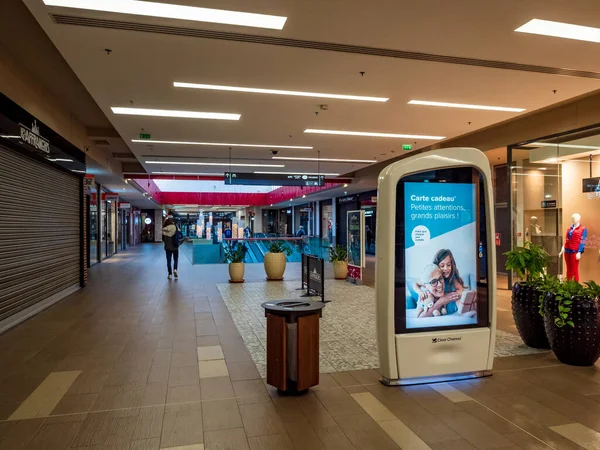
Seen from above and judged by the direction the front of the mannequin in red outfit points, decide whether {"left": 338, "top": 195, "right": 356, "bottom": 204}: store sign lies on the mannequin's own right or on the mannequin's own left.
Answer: on the mannequin's own right

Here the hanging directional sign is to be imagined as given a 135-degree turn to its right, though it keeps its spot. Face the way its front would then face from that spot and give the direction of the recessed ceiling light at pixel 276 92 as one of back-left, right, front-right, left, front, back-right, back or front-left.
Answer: back-left

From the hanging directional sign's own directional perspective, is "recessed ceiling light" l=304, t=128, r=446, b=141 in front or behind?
in front

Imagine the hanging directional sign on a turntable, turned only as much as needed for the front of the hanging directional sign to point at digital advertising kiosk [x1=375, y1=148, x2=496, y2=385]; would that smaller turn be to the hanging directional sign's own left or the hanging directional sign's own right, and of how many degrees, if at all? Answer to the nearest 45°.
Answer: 0° — it already faces it

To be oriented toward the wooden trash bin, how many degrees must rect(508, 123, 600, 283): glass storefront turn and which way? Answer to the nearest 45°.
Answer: approximately 45° to its left

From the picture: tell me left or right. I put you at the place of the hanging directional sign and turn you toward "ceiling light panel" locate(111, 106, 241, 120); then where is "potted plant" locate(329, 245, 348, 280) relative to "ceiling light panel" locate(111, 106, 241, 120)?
left

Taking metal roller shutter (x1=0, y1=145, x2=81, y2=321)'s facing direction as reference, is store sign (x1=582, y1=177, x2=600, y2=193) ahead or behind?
ahead

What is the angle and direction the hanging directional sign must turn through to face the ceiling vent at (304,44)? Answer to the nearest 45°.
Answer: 0° — it already faces it

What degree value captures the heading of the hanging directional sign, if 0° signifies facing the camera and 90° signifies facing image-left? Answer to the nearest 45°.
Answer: approximately 0°

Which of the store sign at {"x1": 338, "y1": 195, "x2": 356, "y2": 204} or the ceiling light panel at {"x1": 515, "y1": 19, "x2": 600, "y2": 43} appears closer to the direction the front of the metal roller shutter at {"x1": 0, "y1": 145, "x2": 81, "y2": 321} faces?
the ceiling light panel

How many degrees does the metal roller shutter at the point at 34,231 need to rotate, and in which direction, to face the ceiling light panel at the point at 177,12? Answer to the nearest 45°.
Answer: approximately 45° to its right

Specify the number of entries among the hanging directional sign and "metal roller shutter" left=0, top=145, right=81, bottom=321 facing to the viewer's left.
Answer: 0

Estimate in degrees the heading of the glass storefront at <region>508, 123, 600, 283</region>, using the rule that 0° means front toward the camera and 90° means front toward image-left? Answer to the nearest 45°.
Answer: approximately 45°

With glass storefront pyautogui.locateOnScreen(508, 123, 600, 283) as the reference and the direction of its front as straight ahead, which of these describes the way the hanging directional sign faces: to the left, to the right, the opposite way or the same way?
to the left

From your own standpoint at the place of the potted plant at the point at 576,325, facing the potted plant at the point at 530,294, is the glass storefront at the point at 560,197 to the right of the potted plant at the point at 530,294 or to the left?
right

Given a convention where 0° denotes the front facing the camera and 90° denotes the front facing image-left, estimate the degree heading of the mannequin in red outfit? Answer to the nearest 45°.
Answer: approximately 45°

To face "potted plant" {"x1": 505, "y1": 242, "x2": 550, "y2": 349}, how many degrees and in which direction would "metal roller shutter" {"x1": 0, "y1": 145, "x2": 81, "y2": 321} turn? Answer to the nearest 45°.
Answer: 0° — it already faces it

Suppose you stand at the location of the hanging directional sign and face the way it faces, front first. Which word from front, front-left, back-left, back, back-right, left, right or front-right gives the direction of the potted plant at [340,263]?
front-left

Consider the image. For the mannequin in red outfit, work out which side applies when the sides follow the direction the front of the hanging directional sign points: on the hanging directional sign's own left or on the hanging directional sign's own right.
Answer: on the hanging directional sign's own left
